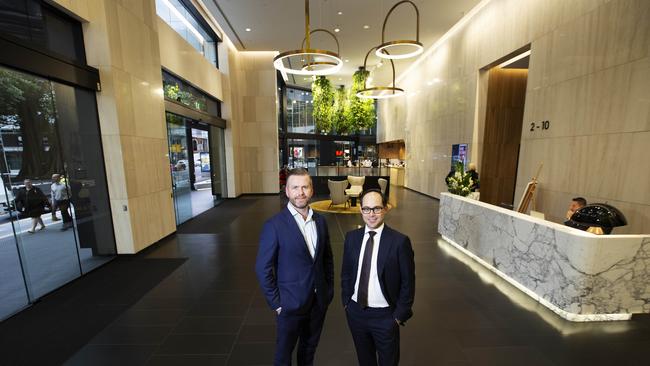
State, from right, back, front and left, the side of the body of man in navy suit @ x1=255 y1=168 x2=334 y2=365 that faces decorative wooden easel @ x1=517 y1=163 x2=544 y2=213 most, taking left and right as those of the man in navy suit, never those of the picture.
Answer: left

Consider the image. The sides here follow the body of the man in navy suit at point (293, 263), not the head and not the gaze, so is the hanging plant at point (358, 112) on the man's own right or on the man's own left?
on the man's own left

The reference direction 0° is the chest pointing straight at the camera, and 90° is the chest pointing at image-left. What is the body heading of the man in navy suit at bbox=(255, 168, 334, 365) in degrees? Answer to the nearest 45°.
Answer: approximately 315°

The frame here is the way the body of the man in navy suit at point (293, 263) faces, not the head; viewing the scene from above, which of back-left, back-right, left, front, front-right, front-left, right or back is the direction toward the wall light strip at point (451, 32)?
left

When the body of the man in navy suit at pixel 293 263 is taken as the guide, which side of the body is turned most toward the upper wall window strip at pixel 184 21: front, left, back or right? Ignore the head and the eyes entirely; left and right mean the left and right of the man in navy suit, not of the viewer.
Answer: back

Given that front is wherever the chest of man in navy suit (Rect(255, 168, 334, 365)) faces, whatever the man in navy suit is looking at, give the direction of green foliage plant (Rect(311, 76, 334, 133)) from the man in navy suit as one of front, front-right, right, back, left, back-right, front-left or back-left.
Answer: back-left

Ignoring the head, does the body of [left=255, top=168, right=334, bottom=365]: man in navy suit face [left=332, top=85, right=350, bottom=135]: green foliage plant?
no

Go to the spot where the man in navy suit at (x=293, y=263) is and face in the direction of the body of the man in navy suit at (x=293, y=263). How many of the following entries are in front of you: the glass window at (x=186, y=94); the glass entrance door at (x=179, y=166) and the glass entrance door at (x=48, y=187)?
0

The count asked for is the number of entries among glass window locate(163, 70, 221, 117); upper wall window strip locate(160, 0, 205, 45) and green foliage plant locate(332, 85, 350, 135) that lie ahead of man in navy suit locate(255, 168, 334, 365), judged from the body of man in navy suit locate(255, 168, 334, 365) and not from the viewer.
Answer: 0

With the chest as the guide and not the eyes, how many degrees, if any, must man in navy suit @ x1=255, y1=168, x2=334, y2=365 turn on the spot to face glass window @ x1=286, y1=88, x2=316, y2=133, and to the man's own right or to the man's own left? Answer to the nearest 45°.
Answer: approximately 135° to the man's own left

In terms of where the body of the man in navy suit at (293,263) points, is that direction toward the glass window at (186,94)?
no

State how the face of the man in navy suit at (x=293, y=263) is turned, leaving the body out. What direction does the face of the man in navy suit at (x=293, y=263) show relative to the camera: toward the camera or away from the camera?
toward the camera

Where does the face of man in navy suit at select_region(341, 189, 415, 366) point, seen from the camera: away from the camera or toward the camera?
toward the camera

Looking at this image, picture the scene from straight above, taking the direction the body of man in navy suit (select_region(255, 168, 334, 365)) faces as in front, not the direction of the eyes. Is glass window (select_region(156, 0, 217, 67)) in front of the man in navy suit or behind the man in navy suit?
behind
